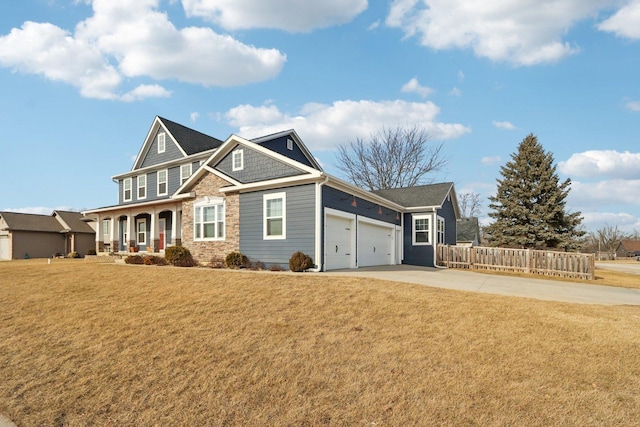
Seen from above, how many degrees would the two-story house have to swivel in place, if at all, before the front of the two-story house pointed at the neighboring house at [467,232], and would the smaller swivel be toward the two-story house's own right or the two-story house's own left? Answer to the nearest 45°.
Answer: approximately 180°

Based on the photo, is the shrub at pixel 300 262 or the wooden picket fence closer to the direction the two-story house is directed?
the shrub

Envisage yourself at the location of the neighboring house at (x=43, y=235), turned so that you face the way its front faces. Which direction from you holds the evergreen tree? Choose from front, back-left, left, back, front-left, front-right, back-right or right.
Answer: left

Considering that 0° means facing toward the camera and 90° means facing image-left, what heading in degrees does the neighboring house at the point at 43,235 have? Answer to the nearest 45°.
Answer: approximately 45°

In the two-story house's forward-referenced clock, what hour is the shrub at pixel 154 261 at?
The shrub is roughly at 2 o'clock from the two-story house.

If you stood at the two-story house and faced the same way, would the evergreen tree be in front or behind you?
behind

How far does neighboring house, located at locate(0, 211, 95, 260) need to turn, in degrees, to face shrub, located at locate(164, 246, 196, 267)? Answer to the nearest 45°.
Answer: approximately 45° to its left

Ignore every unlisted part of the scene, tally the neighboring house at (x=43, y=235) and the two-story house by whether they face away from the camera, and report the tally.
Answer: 0

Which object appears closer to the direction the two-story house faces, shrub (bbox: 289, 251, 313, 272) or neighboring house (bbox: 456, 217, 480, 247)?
the shrub

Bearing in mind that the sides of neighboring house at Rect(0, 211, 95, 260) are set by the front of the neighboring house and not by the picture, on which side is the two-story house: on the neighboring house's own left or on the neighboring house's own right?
on the neighboring house's own left

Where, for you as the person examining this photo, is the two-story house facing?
facing the viewer and to the left of the viewer
